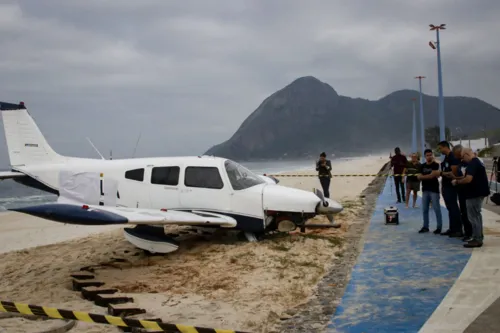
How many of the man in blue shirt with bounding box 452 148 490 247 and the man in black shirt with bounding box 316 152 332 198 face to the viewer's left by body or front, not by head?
1

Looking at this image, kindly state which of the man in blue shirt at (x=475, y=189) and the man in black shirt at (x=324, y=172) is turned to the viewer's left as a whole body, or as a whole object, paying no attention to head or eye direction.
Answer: the man in blue shirt

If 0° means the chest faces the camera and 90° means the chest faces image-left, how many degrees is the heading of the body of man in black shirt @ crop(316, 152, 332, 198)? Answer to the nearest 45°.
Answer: approximately 0°

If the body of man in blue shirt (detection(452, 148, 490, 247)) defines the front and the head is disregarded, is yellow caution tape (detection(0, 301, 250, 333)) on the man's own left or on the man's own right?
on the man's own left

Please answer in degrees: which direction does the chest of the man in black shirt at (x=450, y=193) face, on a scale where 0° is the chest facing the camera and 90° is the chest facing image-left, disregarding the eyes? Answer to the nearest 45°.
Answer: approximately 45°

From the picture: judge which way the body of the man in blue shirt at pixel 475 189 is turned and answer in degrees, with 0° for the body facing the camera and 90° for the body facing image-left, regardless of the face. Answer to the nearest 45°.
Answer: approximately 90°

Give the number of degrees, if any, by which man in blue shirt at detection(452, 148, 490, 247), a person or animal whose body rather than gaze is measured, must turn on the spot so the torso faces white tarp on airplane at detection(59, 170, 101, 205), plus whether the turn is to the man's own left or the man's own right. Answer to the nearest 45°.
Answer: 0° — they already face it

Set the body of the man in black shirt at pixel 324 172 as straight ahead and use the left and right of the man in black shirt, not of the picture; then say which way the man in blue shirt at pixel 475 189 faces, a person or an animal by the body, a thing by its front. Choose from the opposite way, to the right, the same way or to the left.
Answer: to the right
